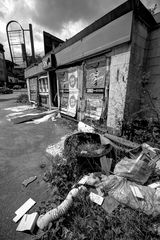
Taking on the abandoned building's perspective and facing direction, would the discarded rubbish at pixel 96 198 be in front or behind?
in front

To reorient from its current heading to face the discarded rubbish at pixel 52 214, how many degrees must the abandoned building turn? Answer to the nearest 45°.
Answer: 0° — it already faces it

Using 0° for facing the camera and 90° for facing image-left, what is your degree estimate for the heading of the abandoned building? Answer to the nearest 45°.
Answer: approximately 45°

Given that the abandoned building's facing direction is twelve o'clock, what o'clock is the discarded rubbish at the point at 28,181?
The discarded rubbish is roughly at 12 o'clock from the abandoned building.

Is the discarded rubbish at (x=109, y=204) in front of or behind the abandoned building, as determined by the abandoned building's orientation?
in front
